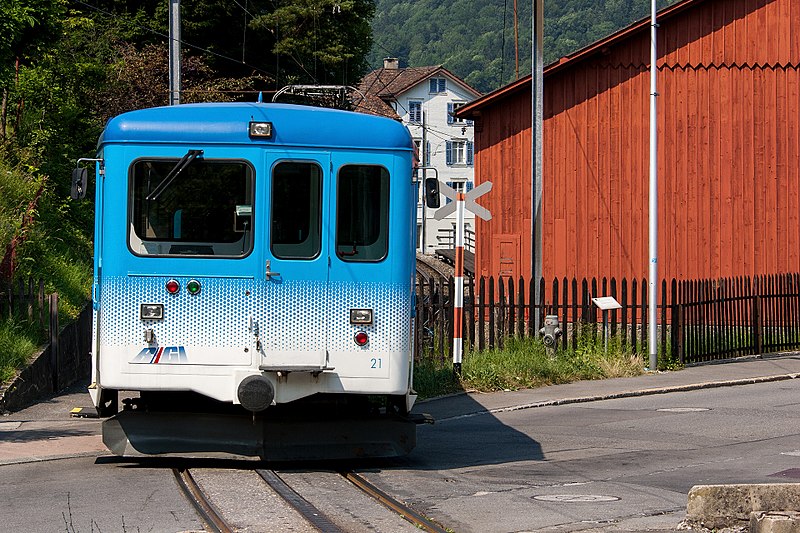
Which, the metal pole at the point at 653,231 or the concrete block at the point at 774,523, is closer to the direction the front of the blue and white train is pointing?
the concrete block

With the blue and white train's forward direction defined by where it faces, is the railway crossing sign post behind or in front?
behind

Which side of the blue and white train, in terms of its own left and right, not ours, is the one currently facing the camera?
front

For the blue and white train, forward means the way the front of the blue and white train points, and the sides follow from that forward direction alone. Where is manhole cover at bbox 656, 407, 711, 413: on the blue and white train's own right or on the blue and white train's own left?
on the blue and white train's own left
